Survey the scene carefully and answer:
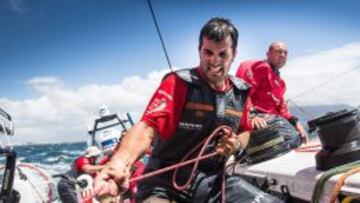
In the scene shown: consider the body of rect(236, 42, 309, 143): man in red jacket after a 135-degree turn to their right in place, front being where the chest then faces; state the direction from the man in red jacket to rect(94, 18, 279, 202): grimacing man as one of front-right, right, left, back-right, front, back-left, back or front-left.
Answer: left
